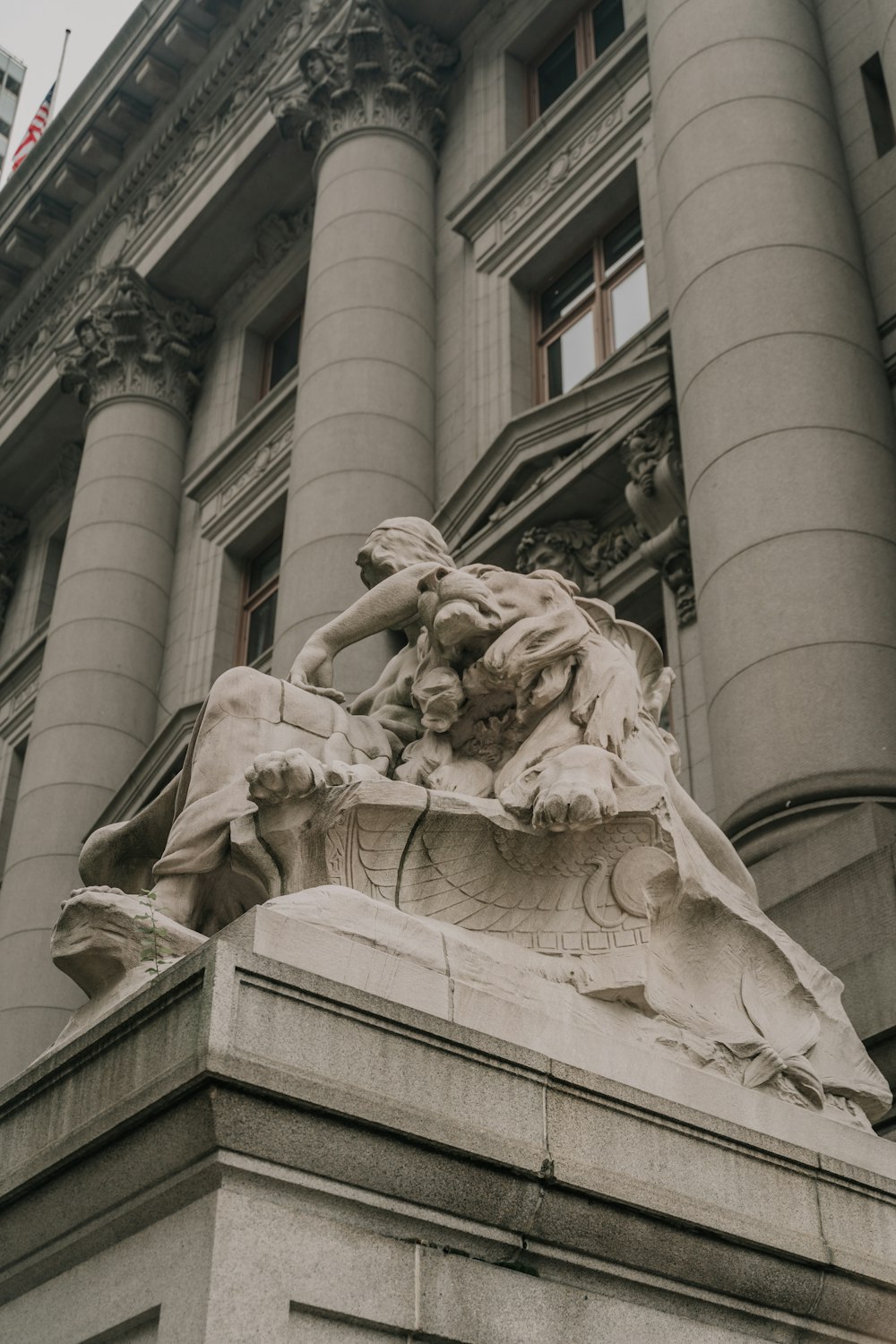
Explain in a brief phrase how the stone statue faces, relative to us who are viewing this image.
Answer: facing the viewer and to the left of the viewer
